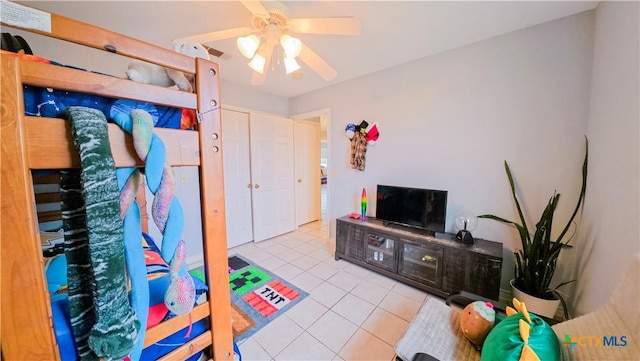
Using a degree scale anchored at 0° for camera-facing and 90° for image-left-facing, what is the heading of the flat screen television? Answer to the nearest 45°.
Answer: approximately 45°

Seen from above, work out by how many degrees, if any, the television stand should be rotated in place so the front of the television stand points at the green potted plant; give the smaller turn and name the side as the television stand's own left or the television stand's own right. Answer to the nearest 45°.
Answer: approximately 135° to the television stand's own left

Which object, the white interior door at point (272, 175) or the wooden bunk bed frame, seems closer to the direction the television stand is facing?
the wooden bunk bed frame
